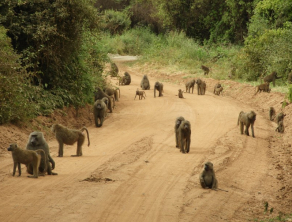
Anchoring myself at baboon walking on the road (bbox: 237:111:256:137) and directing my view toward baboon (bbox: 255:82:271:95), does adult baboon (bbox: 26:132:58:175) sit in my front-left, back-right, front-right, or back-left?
back-left

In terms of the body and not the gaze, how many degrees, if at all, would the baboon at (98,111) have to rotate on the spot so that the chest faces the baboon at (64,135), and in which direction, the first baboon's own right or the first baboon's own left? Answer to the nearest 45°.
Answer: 0° — it already faces it

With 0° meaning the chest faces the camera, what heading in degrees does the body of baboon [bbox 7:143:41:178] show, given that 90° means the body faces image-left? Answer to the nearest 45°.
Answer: approximately 90°

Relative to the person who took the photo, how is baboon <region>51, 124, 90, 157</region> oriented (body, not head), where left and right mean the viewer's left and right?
facing to the left of the viewer
